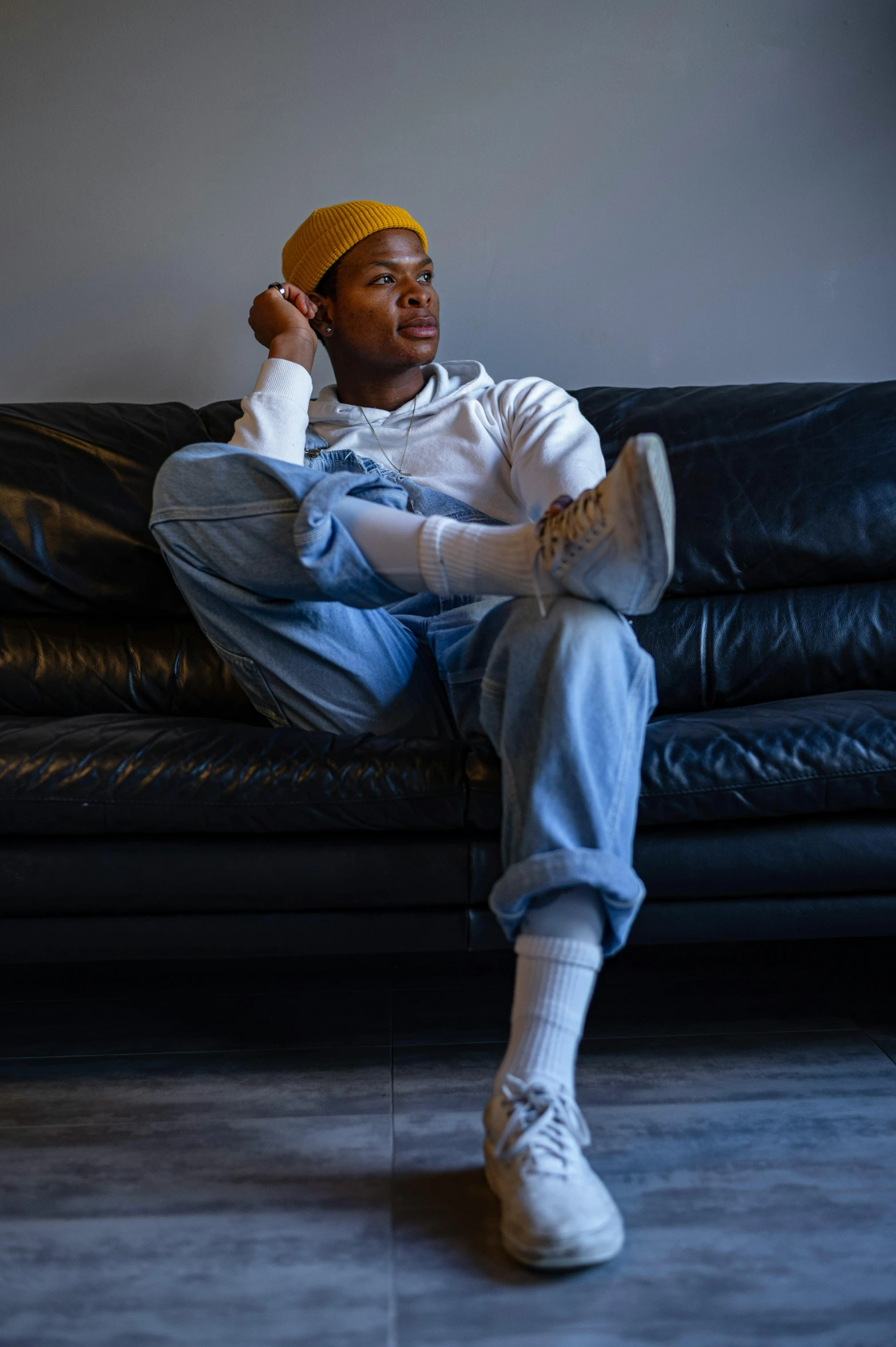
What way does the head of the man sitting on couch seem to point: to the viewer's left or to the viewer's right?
to the viewer's right

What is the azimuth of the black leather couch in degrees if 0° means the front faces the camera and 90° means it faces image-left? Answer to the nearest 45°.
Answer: approximately 0°

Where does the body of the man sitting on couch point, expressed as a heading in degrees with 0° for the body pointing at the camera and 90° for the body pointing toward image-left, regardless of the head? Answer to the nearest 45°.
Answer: approximately 0°
